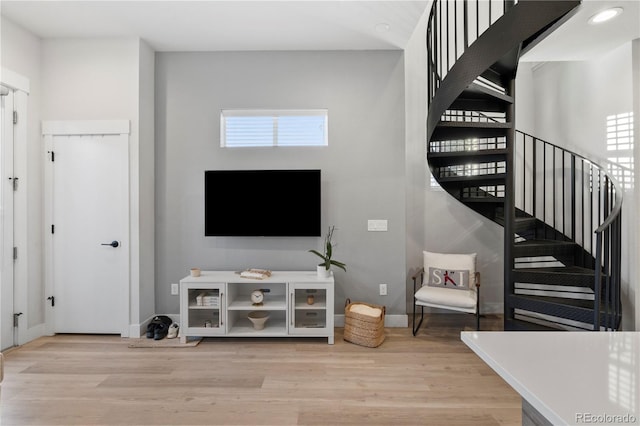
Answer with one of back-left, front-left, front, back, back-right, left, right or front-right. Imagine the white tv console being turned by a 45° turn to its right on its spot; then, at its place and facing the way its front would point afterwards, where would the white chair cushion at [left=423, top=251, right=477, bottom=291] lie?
back-left

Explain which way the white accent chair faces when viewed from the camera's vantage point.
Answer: facing the viewer

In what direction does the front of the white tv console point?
toward the camera

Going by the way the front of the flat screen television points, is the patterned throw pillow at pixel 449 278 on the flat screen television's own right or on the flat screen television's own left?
on the flat screen television's own left

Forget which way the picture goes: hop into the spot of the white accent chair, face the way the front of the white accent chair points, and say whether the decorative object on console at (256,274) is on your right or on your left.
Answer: on your right

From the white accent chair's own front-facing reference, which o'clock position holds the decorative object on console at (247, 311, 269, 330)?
The decorative object on console is roughly at 2 o'clock from the white accent chair.

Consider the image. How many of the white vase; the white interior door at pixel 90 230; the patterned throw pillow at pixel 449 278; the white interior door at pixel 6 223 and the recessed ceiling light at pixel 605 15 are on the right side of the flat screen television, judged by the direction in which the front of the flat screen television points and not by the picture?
2

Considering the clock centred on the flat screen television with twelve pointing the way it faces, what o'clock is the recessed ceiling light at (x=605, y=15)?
The recessed ceiling light is roughly at 10 o'clock from the flat screen television.

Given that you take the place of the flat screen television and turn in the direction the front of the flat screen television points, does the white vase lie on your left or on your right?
on your left

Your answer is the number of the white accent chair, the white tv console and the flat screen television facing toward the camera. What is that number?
3

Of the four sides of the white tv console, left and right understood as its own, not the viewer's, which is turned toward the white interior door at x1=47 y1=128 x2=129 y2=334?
right

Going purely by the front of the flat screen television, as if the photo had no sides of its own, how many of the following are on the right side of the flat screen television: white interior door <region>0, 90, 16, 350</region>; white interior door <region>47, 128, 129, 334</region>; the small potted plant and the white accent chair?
2

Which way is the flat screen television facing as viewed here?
toward the camera

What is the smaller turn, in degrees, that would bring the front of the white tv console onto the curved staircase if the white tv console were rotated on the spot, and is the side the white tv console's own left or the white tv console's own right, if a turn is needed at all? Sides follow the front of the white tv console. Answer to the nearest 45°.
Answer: approximately 90° to the white tv console's own left

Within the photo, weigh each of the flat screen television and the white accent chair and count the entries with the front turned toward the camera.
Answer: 2
